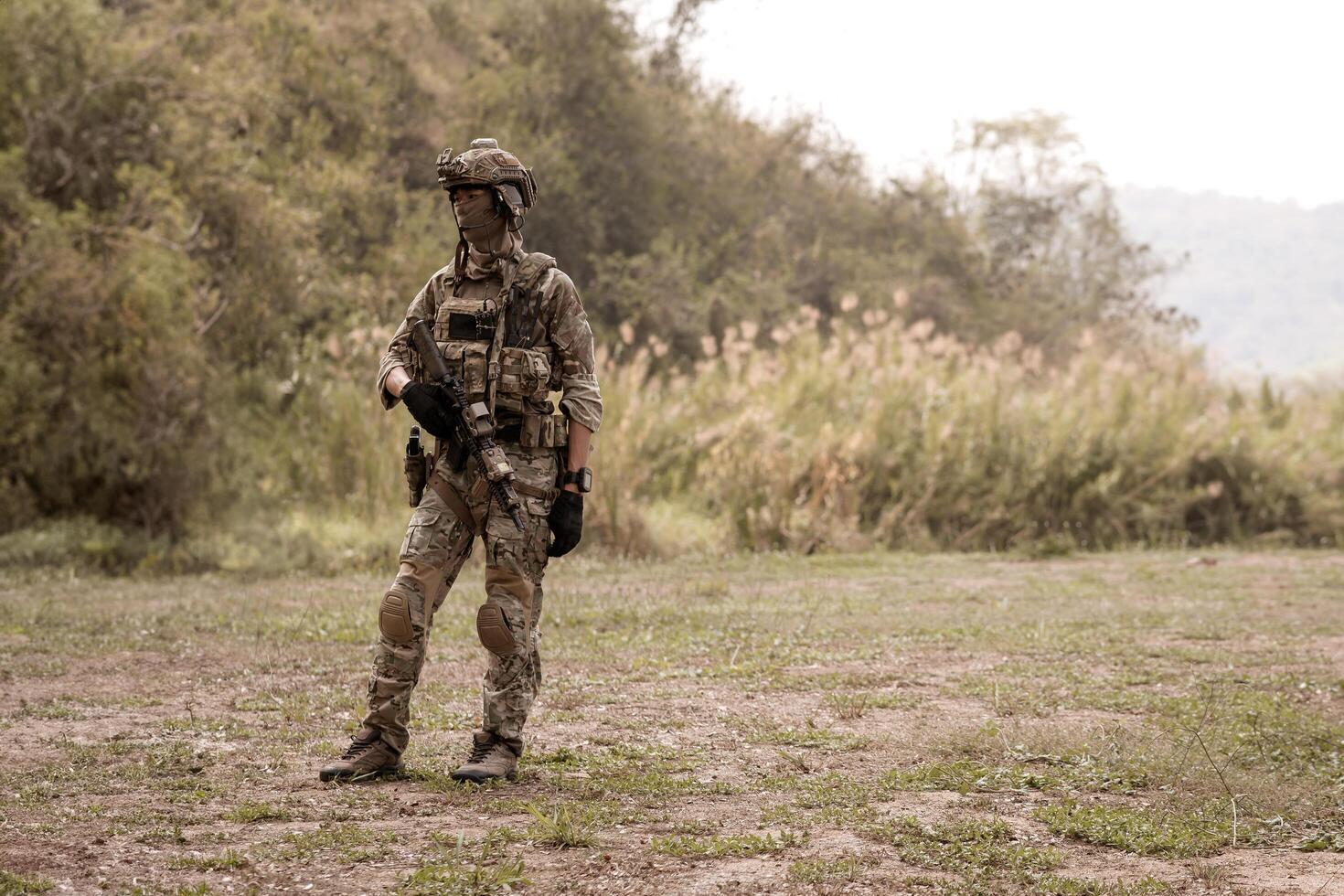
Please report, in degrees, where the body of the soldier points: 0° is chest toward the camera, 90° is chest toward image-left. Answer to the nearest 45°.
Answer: approximately 45°
